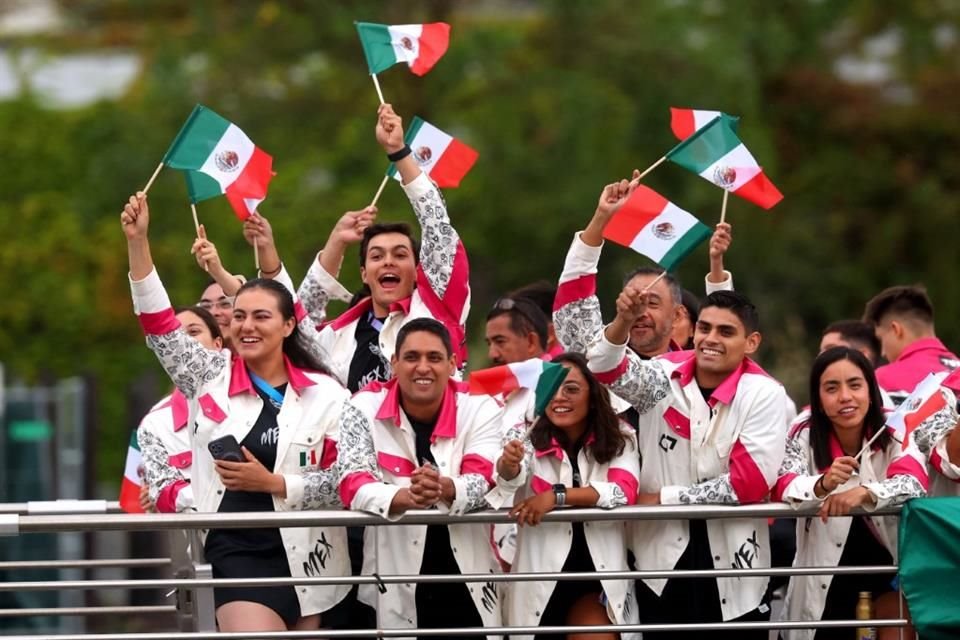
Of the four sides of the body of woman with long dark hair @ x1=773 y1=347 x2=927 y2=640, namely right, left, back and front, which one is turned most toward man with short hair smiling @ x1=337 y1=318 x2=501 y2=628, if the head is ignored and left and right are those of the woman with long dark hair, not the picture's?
right

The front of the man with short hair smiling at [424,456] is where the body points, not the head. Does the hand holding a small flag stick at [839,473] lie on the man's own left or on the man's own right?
on the man's own left

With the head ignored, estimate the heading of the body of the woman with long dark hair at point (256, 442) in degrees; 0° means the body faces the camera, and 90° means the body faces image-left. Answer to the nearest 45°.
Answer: approximately 45°

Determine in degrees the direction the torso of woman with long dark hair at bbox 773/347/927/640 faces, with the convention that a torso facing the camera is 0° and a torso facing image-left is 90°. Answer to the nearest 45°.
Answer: approximately 0°
